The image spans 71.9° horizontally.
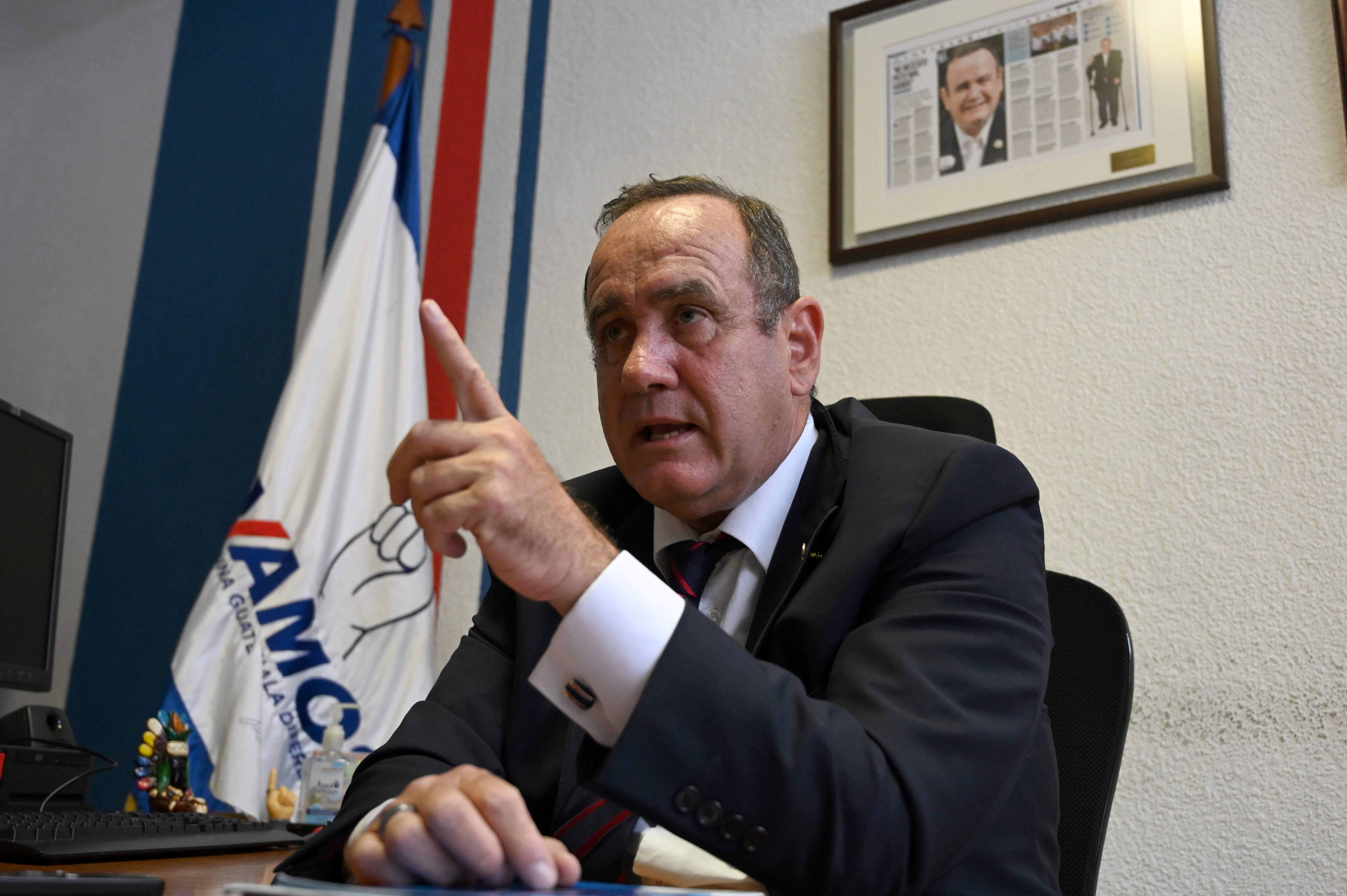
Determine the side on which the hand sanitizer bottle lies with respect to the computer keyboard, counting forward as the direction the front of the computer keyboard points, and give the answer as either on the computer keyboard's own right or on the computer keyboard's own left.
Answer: on the computer keyboard's own left

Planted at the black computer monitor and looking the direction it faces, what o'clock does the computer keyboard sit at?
The computer keyboard is roughly at 1 o'clock from the black computer monitor.

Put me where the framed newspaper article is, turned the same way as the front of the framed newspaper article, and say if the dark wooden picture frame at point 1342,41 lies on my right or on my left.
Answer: on my left

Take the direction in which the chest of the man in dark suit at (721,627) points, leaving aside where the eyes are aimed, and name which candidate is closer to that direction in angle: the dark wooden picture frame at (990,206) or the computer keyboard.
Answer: the computer keyboard

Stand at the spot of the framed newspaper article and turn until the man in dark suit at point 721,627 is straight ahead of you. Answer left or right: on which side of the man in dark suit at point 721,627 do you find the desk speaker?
right

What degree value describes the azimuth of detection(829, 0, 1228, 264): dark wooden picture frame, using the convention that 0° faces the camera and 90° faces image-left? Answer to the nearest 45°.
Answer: approximately 45°

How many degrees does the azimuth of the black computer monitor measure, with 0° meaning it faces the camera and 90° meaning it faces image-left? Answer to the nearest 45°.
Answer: approximately 315°
